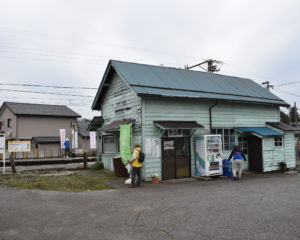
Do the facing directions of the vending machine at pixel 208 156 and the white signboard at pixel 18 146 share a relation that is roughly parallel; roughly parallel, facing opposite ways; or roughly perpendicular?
roughly parallel

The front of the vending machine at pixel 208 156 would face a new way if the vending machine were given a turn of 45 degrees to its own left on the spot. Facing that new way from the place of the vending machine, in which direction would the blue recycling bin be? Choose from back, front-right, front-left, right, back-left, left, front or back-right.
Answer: front-left

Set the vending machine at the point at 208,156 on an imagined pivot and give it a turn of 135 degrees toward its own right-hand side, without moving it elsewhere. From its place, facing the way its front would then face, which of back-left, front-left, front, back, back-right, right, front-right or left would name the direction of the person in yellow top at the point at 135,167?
front-left

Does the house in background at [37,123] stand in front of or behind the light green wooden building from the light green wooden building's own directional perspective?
behind

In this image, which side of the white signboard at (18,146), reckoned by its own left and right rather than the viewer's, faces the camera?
front

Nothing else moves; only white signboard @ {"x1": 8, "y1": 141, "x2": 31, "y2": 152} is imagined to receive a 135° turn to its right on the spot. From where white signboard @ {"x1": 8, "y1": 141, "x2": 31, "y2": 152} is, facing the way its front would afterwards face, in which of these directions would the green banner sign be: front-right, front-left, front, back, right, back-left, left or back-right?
back

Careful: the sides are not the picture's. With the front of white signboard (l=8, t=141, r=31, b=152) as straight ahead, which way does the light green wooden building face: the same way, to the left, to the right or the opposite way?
the same way

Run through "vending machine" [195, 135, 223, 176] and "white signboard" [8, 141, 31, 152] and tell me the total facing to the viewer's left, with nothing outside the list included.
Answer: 0

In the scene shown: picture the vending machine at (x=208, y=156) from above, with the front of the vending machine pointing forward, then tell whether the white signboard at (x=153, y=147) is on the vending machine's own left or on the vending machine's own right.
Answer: on the vending machine's own right

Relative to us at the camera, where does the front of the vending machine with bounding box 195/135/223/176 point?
facing the viewer and to the right of the viewer
